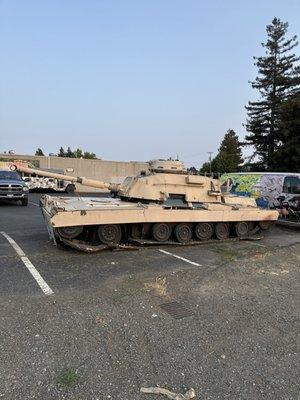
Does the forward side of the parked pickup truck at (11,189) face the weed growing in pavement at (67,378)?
yes

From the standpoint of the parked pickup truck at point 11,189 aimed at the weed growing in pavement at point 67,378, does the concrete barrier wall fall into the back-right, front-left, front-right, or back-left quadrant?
back-left

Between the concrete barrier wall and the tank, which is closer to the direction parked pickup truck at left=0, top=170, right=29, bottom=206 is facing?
the tank

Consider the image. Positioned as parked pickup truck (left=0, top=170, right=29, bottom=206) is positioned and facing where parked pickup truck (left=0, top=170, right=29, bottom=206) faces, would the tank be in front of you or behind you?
in front

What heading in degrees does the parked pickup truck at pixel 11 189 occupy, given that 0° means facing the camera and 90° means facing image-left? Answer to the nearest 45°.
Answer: approximately 0°
